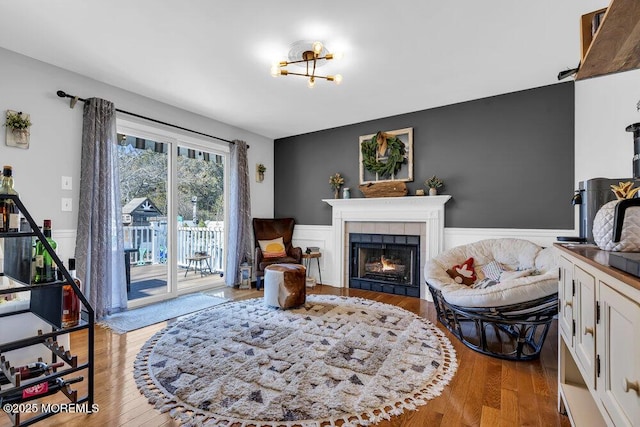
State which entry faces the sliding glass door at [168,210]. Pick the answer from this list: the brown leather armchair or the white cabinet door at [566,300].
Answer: the white cabinet door

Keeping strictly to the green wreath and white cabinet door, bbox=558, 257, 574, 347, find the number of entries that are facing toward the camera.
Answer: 1

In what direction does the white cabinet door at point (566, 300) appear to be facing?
to the viewer's left

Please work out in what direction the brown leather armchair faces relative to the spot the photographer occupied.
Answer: facing the viewer and to the right of the viewer

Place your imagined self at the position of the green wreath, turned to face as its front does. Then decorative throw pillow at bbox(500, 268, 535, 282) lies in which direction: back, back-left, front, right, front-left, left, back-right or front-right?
front-left

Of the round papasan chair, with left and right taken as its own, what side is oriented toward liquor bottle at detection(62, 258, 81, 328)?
front

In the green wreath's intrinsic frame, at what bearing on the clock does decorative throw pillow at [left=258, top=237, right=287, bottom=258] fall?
The decorative throw pillow is roughly at 3 o'clock from the green wreath.

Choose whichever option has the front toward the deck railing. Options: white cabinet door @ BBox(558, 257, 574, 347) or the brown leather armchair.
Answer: the white cabinet door

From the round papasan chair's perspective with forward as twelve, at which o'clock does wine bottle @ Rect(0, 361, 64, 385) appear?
The wine bottle is roughly at 12 o'clock from the round papasan chair.

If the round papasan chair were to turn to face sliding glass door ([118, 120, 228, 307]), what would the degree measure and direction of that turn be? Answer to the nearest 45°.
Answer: approximately 45° to its right

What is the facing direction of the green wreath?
toward the camera

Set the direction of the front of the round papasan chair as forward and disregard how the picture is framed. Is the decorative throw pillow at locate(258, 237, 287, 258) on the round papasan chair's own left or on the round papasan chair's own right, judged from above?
on the round papasan chair's own right

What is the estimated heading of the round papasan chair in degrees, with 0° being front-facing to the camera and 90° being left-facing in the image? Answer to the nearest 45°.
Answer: approximately 45°

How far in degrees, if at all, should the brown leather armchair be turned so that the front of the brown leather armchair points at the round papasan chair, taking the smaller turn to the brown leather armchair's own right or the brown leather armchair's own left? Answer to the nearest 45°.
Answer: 0° — it already faces it

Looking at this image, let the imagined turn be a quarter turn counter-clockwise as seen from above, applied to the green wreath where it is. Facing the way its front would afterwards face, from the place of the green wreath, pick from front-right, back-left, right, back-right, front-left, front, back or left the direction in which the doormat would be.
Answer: back-right
